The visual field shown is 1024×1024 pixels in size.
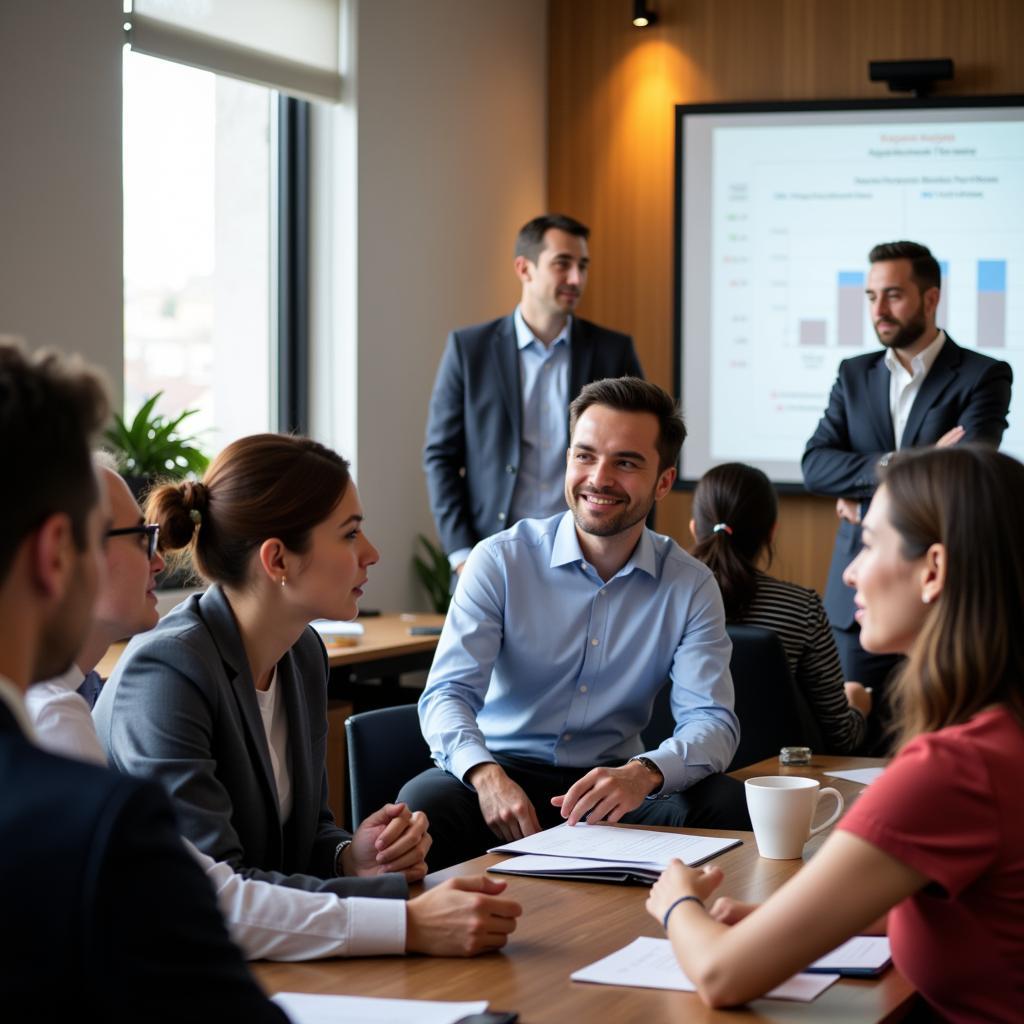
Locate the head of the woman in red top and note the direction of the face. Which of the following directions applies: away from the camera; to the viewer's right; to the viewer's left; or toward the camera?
to the viewer's left

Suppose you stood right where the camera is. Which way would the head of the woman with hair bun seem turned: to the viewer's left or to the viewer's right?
to the viewer's right

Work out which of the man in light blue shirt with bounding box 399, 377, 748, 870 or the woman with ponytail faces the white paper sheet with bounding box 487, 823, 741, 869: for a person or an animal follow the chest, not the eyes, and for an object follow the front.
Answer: the man in light blue shirt

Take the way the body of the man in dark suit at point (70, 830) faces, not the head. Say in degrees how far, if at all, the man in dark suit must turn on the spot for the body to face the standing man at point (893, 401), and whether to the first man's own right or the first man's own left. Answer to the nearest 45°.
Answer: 0° — they already face them

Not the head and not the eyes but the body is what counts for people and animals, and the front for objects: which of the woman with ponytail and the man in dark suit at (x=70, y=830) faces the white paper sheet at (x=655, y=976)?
the man in dark suit

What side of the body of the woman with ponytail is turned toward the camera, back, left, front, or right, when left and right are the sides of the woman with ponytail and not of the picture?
back

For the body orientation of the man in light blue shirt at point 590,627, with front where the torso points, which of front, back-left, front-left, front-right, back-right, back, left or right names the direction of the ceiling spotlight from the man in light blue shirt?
back

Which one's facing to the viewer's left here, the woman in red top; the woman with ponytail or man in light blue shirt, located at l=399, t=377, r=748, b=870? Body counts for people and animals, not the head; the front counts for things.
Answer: the woman in red top

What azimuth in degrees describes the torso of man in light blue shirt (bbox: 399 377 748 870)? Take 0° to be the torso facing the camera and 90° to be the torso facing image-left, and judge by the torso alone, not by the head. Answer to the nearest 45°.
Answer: approximately 0°

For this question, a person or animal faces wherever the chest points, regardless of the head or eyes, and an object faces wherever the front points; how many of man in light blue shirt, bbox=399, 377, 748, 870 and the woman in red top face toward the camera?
1

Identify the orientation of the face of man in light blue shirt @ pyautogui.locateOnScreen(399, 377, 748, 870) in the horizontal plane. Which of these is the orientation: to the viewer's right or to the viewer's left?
to the viewer's left

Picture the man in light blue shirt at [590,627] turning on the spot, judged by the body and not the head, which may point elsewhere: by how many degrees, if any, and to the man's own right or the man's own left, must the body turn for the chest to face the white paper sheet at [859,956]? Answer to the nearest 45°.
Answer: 0° — they already face it

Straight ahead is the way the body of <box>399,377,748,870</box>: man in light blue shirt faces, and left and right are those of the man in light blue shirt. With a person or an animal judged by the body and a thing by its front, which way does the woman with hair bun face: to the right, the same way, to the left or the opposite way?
to the left

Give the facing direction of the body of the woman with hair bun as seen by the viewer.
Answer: to the viewer's right
